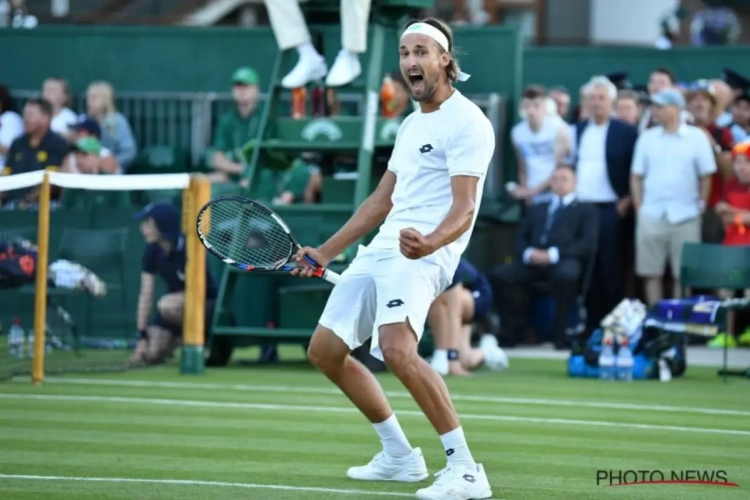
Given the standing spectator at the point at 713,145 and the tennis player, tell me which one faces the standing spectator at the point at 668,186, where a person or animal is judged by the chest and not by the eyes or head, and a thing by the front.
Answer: the standing spectator at the point at 713,145

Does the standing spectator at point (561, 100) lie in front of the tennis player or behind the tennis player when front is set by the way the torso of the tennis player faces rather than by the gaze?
behind

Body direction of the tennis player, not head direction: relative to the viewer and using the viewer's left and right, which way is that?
facing the viewer and to the left of the viewer

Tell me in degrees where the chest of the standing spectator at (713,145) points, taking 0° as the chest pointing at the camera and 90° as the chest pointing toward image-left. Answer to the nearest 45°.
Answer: approximately 45°

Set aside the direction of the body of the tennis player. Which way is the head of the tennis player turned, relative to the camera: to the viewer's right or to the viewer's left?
to the viewer's left

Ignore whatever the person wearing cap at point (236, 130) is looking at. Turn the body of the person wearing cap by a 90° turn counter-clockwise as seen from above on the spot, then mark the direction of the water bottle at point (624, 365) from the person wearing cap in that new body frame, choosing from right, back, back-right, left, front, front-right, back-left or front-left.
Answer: front-right

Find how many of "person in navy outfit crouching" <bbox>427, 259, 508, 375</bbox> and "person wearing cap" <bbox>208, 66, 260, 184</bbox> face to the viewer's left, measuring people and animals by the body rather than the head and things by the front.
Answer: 1

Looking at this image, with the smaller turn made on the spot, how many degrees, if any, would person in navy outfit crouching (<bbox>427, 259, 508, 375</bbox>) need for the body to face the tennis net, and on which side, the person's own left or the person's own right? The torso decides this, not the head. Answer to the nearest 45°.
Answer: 0° — they already face it

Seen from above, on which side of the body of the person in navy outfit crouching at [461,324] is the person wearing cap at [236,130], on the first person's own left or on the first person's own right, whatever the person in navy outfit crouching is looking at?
on the first person's own right
